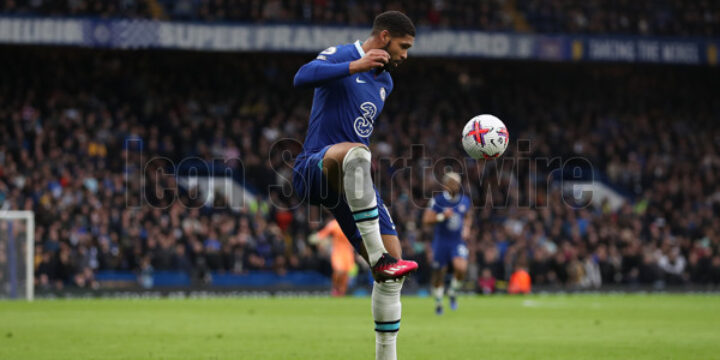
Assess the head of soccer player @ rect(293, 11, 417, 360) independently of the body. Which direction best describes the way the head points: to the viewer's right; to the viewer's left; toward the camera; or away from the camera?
to the viewer's right

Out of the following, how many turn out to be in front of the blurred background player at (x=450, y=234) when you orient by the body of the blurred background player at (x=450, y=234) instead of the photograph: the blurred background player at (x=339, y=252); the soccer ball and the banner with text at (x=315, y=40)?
1

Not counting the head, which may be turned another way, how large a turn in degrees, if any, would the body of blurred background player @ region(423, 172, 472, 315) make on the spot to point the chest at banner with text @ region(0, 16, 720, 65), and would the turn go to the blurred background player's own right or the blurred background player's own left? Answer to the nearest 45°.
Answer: approximately 180°

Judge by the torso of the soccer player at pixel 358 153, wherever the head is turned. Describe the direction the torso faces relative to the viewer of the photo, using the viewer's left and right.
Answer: facing the viewer and to the right of the viewer

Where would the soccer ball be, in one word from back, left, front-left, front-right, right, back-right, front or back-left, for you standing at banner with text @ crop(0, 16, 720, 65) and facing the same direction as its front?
front

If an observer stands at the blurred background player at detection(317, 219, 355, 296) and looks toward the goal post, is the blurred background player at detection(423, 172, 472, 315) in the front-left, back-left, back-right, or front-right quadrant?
back-left

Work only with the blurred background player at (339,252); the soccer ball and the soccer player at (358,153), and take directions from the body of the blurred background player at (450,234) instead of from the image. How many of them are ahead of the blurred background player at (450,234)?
2

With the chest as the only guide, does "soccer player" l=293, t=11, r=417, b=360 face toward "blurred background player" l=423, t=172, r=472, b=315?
no

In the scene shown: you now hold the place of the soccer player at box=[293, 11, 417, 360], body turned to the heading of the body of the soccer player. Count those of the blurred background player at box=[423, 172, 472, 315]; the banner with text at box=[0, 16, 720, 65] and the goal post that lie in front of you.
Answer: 0

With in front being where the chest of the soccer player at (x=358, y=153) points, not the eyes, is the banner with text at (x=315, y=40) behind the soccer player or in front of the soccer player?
behind

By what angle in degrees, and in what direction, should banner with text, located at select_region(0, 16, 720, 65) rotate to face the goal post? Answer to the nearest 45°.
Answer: approximately 45° to its right

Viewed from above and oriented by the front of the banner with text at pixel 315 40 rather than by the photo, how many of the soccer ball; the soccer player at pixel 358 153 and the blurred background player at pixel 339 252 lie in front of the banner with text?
3

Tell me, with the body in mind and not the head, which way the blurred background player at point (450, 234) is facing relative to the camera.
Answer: toward the camera

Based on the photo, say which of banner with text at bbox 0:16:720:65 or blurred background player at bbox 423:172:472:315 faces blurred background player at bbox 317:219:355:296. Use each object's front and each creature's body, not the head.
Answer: the banner with text

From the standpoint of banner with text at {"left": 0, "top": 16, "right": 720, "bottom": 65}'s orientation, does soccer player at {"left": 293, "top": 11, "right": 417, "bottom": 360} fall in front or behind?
in front

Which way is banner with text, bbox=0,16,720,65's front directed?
toward the camera

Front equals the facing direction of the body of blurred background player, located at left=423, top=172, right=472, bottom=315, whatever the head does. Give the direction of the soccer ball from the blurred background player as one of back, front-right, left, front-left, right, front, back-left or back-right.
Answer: front

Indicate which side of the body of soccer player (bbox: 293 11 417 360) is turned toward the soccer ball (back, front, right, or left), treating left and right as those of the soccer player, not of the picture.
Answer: left

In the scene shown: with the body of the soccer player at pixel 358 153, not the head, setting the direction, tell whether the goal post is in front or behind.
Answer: behind

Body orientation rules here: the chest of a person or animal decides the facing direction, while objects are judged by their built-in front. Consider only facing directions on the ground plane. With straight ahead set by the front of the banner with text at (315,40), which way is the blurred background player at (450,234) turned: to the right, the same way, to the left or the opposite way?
the same way
